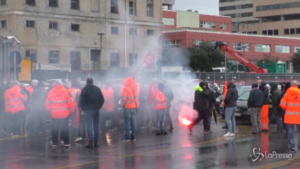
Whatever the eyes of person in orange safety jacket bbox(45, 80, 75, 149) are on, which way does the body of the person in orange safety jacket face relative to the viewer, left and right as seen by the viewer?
facing away from the viewer

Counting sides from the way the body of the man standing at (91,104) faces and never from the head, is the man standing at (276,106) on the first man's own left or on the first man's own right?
on the first man's own right

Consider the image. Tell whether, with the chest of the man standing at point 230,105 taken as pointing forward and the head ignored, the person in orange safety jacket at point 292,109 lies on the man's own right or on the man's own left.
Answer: on the man's own left

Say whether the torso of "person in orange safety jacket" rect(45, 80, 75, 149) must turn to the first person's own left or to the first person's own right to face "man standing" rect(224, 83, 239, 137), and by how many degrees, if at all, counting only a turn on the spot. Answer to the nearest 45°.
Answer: approximately 90° to the first person's own right

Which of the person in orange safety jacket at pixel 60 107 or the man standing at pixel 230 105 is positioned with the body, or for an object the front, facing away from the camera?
the person in orange safety jacket

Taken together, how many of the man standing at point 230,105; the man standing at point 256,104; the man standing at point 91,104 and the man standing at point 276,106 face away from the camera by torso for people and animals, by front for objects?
2

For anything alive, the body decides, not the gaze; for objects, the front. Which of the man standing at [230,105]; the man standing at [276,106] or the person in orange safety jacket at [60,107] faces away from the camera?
the person in orange safety jacket

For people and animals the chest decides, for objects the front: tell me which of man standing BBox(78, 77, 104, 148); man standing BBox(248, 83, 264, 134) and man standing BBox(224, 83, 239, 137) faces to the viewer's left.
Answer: man standing BBox(224, 83, 239, 137)

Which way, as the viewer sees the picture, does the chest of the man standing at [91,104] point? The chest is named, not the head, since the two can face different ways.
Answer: away from the camera

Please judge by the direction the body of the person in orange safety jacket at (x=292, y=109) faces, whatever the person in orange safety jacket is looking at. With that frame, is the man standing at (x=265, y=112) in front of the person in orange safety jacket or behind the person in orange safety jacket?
in front

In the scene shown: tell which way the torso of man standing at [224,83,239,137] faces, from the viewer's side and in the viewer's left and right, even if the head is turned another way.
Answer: facing to the left of the viewer
